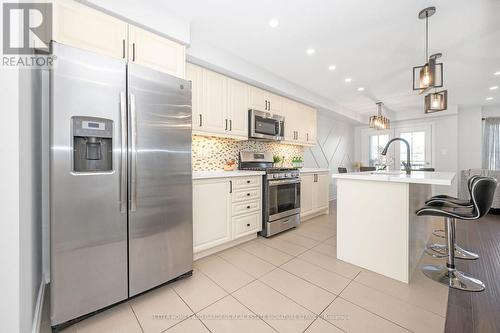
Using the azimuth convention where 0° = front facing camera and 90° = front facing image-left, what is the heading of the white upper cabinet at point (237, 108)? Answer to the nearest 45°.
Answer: approximately 315°

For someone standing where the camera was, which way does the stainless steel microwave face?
facing the viewer and to the right of the viewer

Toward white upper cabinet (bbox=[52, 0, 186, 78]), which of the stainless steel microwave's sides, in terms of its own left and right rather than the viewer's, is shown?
right

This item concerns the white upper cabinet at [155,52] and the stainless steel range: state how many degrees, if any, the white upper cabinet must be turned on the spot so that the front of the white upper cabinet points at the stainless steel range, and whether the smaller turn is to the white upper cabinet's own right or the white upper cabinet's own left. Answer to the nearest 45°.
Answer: approximately 45° to the white upper cabinet's own left

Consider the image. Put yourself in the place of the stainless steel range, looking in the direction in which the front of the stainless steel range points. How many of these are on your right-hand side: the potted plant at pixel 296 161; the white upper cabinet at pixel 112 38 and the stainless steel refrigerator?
2

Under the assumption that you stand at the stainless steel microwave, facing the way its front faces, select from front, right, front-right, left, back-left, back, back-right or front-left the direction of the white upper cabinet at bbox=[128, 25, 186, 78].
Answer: right
